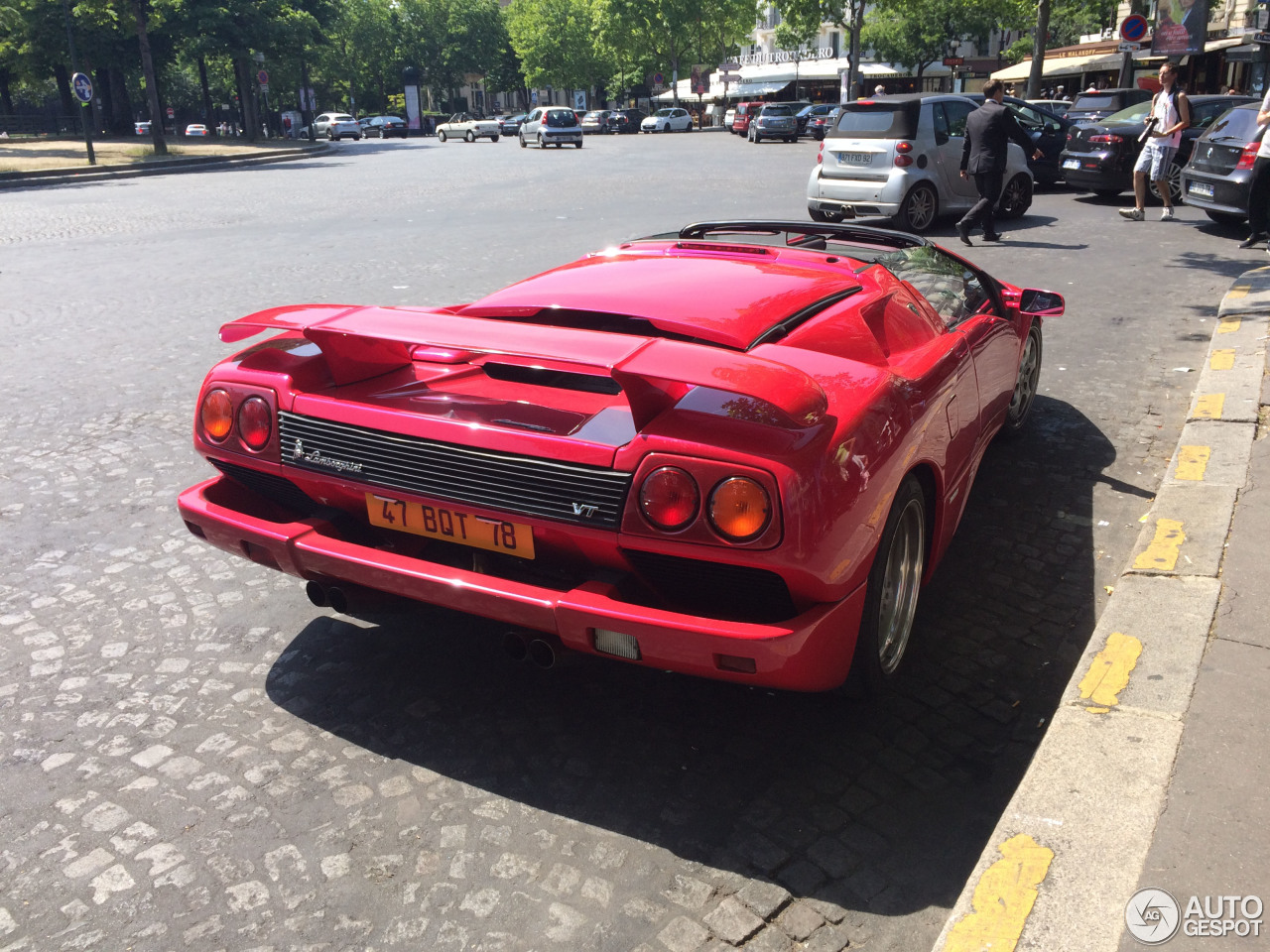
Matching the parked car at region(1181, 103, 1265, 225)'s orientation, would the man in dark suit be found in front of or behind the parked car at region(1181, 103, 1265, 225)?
behind

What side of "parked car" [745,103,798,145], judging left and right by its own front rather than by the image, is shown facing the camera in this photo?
back

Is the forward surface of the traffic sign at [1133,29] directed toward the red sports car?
yes

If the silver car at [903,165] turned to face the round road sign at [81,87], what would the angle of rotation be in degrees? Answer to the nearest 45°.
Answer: approximately 90° to its left

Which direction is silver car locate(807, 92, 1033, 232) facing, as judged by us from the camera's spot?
facing away from the viewer and to the right of the viewer

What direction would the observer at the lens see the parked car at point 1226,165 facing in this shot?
facing away from the viewer and to the right of the viewer

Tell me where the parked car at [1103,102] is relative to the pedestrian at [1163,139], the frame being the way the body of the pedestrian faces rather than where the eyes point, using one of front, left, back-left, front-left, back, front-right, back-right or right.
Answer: back-right

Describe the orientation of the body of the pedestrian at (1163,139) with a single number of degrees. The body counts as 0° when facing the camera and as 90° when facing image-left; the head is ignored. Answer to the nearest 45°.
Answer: approximately 45°

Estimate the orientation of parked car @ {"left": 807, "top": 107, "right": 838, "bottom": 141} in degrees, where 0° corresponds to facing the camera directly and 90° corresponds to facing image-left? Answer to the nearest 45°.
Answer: approximately 225°

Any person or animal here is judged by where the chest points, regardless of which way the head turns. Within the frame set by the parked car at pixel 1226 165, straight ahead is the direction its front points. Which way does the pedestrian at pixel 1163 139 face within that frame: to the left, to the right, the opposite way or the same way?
the opposite way

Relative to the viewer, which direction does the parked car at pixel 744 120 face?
away from the camera

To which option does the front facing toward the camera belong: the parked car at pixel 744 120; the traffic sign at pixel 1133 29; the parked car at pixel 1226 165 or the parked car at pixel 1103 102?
the traffic sign
